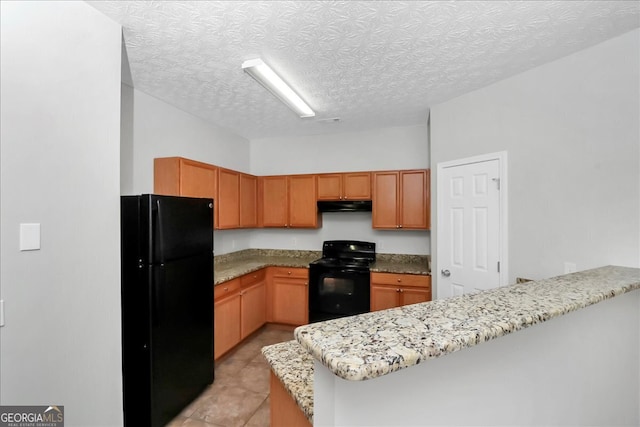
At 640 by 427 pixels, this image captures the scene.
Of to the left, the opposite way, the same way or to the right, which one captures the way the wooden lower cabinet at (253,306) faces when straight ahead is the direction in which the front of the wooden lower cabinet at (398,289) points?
to the left

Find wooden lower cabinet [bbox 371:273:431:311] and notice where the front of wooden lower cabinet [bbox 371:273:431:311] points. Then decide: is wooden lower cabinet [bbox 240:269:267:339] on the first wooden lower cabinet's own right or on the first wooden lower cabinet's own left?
on the first wooden lower cabinet's own right

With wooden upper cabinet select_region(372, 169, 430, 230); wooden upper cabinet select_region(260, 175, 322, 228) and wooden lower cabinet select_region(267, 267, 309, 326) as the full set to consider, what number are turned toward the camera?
3

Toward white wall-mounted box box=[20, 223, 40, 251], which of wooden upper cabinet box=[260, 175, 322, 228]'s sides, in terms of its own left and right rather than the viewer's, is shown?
front

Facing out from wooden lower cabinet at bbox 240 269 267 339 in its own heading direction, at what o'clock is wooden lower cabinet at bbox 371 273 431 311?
wooden lower cabinet at bbox 371 273 431 311 is roughly at 11 o'clock from wooden lower cabinet at bbox 240 269 267 339.

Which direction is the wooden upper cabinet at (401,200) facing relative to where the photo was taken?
toward the camera

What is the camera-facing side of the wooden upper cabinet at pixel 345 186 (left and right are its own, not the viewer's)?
front

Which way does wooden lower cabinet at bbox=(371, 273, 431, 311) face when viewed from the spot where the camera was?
facing the viewer

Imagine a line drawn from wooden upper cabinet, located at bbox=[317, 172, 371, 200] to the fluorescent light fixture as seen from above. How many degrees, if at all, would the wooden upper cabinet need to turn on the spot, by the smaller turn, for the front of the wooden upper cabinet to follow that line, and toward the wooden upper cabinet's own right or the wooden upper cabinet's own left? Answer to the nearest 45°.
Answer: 0° — it already faces it

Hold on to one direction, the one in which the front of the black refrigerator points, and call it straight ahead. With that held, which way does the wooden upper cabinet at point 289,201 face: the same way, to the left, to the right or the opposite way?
to the right

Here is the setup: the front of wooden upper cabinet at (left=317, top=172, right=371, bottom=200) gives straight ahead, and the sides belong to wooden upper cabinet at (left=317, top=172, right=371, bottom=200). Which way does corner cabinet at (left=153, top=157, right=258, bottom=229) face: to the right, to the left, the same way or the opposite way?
to the left

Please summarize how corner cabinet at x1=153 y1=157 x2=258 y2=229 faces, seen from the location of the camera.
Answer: facing the viewer and to the right of the viewer

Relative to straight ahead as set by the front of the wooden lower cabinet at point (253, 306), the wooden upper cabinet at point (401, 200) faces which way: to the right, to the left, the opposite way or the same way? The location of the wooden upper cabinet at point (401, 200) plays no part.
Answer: to the right

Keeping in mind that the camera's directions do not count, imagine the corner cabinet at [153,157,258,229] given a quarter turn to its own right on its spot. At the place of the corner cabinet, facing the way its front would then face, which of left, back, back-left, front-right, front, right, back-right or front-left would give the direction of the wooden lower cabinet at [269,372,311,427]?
front-left

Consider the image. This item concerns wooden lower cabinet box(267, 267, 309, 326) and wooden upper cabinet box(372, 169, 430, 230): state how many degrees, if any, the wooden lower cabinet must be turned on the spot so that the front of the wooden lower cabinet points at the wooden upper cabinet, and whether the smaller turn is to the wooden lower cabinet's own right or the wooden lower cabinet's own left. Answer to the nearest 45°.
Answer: approximately 90° to the wooden lower cabinet's own left

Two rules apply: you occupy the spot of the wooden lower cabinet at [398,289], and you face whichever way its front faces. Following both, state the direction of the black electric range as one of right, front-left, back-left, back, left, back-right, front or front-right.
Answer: right
